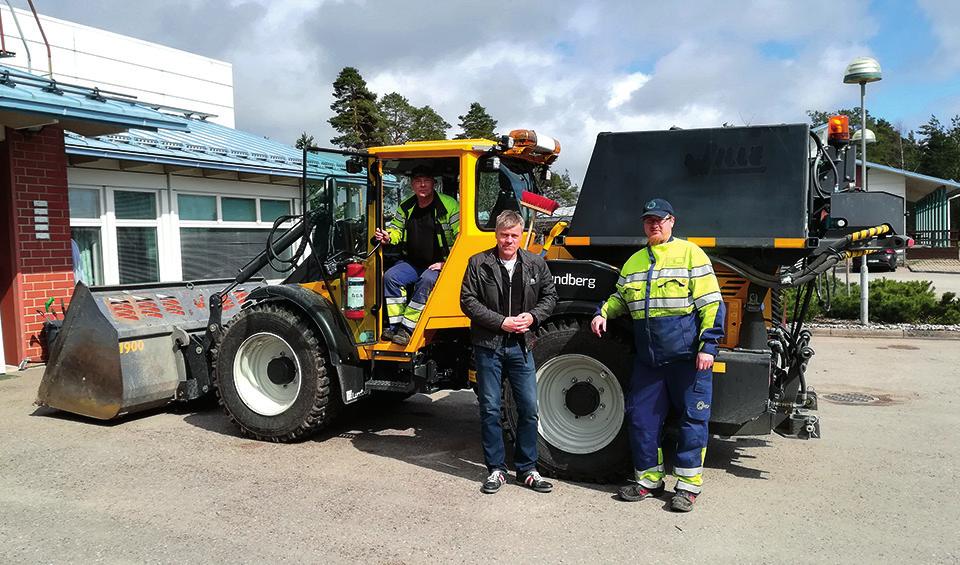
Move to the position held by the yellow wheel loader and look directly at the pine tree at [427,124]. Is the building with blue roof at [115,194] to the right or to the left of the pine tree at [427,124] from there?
left

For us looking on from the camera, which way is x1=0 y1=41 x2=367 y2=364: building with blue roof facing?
facing the viewer and to the right of the viewer

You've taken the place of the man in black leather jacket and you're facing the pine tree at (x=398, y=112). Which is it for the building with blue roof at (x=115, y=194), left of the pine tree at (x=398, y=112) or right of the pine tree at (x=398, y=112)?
left

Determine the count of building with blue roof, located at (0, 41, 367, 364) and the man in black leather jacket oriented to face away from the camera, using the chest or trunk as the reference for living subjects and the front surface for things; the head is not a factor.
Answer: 0

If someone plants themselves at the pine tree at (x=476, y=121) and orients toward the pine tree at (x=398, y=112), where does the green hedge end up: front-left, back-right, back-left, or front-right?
back-left

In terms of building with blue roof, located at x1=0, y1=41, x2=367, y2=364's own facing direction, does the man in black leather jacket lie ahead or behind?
ahead

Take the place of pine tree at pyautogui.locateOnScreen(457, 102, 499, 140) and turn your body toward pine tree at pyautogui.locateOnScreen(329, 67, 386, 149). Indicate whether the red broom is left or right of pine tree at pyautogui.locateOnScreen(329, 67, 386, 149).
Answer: left

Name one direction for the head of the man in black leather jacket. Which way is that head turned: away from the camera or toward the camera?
toward the camera

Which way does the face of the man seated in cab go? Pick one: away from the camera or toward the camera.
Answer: toward the camera

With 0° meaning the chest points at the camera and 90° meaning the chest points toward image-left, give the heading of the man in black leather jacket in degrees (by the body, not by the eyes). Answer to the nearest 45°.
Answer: approximately 0°

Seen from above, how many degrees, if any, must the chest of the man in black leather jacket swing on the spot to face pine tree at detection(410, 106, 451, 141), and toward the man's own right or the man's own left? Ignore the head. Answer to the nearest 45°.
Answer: approximately 180°

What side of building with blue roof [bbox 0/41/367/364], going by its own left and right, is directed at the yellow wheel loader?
front

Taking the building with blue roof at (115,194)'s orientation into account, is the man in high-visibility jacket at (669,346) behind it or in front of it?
in front

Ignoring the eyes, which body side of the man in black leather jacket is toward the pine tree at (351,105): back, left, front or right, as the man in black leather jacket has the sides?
back
